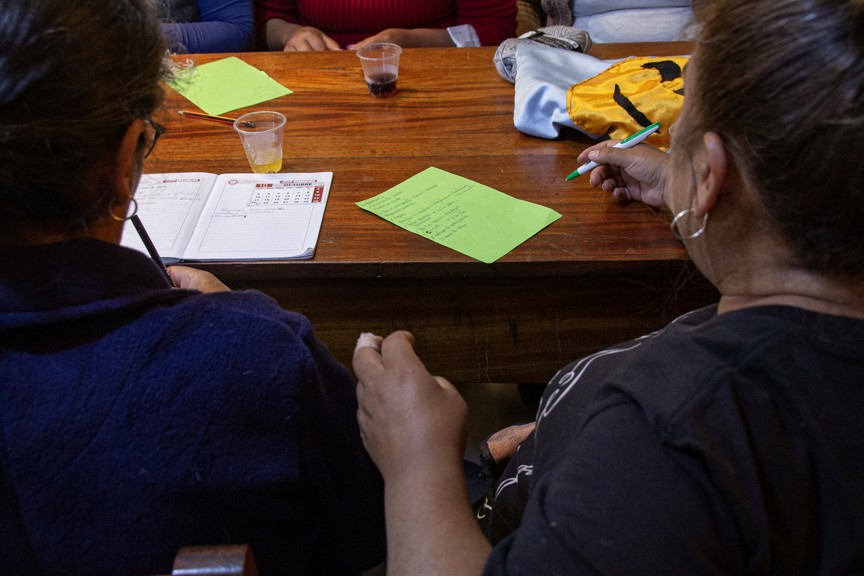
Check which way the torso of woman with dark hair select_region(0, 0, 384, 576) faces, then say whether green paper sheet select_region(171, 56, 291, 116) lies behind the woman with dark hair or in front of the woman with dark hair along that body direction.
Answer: in front

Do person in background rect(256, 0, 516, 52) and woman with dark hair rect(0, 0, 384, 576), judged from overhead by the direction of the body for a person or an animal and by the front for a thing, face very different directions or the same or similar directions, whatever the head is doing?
very different directions

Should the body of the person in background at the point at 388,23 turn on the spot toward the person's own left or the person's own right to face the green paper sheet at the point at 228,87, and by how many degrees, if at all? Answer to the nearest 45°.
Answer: approximately 45° to the person's own right

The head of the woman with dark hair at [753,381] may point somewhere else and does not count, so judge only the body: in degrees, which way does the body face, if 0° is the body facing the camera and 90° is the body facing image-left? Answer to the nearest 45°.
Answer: approximately 135°

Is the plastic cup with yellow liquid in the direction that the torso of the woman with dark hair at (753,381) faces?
yes

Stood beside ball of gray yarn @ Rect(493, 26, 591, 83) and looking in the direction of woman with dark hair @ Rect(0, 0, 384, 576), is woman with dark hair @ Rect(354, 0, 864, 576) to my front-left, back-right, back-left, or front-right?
front-left

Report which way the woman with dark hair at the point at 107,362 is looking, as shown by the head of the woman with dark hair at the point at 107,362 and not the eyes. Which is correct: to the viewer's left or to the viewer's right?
to the viewer's right

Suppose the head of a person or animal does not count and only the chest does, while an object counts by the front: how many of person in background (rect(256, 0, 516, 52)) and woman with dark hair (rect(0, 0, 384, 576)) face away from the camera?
1

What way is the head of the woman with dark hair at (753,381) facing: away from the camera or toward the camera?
away from the camera

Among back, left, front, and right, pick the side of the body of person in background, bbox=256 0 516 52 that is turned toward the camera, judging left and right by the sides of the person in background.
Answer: front

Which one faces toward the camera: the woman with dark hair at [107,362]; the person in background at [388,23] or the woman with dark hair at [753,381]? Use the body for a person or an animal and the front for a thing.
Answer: the person in background

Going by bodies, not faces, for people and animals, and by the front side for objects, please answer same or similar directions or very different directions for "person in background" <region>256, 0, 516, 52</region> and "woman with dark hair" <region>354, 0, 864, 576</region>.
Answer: very different directions

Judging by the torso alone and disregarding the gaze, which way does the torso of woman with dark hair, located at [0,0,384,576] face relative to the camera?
away from the camera

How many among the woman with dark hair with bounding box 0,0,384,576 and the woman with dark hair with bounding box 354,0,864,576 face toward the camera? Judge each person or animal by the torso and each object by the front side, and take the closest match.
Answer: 0

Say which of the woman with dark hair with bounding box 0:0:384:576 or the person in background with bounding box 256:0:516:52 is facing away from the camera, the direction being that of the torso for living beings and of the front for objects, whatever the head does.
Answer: the woman with dark hair
